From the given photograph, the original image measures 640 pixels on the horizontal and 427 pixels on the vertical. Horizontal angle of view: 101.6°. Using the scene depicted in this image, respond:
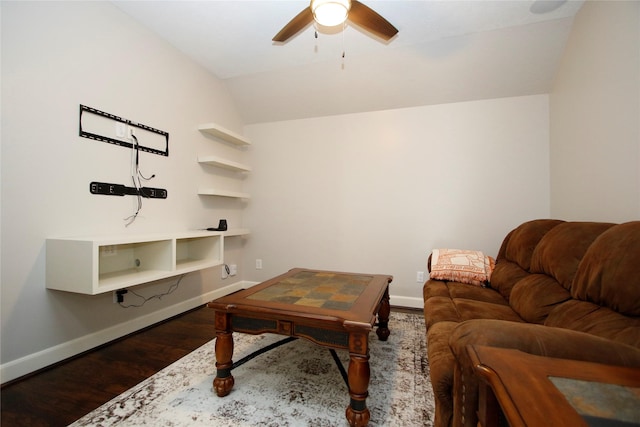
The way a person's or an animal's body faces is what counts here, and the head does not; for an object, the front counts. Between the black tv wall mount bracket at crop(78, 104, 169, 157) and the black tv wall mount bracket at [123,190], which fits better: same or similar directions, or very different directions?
same or similar directions

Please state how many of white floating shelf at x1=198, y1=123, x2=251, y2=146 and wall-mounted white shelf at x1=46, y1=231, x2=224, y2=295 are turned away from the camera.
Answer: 0

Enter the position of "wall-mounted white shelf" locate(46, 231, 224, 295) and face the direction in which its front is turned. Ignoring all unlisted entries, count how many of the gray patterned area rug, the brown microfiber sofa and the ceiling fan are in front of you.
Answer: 3

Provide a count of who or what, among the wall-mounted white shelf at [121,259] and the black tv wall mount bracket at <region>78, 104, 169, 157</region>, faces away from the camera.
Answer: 0

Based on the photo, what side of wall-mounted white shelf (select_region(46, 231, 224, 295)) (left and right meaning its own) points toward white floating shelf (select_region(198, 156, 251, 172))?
left

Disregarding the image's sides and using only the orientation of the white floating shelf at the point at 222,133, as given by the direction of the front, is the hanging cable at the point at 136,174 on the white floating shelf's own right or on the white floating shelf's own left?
on the white floating shelf's own right

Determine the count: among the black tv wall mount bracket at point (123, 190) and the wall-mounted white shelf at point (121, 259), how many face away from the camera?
0

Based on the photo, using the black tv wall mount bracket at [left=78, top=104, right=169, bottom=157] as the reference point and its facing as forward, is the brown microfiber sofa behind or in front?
in front

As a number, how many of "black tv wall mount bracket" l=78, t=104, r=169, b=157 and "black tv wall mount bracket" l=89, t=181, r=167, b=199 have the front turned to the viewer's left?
0

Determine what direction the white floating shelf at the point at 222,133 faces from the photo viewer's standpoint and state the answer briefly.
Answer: facing the viewer and to the right of the viewer

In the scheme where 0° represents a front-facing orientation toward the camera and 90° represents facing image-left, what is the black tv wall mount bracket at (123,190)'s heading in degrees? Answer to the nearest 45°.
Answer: approximately 315°

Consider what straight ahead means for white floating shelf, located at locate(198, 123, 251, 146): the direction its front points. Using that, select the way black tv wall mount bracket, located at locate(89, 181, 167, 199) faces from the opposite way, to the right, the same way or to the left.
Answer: the same way

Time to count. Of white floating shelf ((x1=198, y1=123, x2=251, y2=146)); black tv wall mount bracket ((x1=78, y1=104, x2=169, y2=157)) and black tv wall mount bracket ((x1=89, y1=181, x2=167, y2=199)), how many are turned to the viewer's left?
0

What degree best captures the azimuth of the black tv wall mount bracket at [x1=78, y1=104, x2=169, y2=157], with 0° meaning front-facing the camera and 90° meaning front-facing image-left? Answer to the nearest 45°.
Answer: approximately 315°

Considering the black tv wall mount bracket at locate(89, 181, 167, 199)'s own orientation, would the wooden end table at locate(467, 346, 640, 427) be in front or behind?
in front

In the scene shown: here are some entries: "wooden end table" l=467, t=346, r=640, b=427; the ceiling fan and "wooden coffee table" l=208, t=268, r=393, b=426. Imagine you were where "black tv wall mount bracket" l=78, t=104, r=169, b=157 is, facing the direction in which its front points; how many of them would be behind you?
0

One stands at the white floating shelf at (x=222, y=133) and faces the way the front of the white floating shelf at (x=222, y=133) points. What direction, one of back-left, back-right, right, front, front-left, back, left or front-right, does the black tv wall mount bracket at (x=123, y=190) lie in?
right

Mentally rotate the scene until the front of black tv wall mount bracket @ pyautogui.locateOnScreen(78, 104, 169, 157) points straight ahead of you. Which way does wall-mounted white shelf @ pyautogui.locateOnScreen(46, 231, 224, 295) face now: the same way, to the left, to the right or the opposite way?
the same way

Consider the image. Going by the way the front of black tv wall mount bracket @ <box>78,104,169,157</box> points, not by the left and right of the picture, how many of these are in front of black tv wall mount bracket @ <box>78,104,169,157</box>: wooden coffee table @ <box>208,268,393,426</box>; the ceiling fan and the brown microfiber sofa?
3

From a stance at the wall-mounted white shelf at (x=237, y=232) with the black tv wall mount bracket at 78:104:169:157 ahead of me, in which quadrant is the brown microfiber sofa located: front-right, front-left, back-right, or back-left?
front-left

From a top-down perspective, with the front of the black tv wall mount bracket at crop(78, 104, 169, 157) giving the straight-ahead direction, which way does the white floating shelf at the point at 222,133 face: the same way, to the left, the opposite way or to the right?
the same way

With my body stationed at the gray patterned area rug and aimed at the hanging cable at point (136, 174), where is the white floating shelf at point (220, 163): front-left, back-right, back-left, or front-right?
front-right

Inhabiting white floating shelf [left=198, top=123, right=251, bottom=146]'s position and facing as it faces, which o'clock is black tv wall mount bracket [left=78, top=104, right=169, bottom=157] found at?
The black tv wall mount bracket is roughly at 3 o'clock from the white floating shelf.
